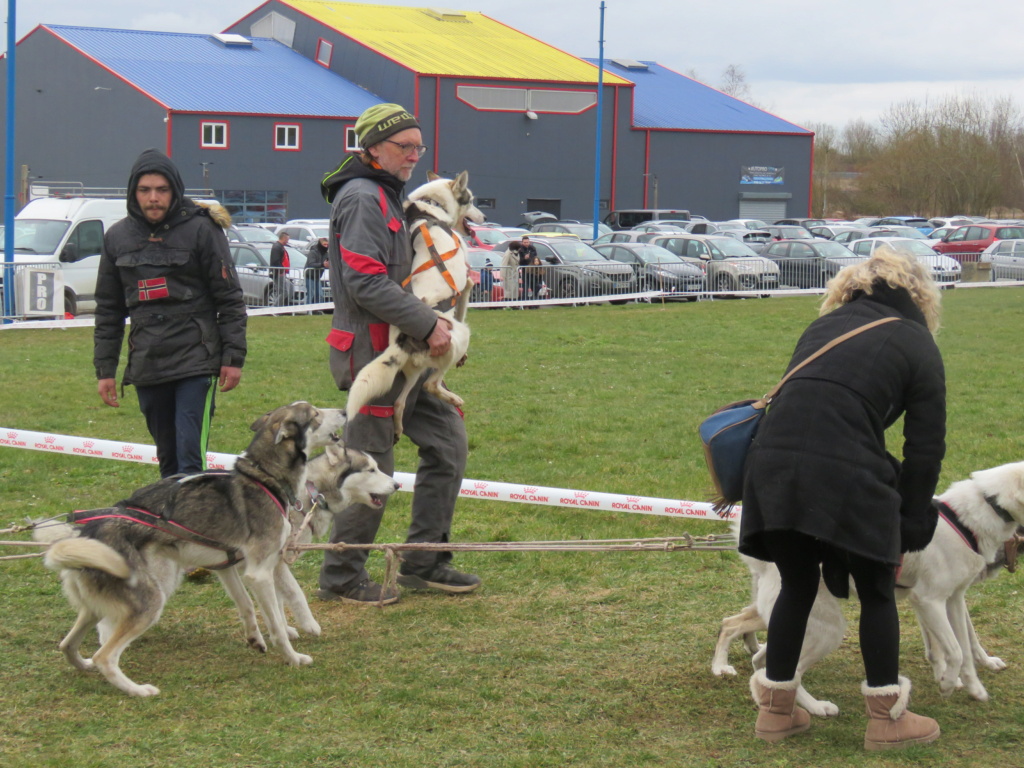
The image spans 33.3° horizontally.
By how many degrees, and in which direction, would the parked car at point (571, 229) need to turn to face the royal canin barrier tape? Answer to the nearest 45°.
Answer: approximately 45° to its right

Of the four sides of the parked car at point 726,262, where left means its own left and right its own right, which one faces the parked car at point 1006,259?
left

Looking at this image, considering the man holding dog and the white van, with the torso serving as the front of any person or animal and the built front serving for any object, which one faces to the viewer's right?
the man holding dog

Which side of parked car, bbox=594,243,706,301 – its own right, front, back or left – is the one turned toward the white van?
right

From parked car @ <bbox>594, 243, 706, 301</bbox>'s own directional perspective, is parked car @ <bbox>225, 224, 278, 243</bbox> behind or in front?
behind

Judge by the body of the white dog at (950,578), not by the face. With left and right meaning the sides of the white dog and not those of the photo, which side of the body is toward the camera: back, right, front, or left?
right

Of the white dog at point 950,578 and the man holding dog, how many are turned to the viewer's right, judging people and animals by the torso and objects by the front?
2

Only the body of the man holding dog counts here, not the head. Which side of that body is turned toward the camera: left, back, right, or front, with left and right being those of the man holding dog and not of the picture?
right

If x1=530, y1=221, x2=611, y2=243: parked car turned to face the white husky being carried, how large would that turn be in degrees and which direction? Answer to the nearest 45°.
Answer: approximately 45° to its right

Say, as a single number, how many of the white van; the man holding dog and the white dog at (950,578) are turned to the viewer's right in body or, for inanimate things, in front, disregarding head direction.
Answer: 2
